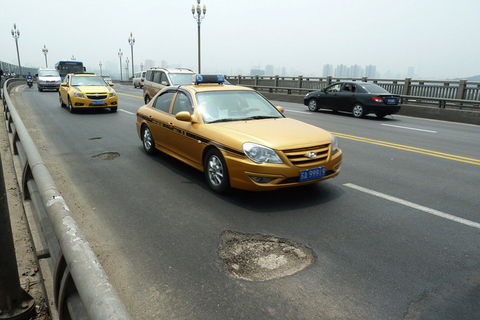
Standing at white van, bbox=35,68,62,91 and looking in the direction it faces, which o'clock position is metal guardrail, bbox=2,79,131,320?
The metal guardrail is roughly at 12 o'clock from the white van.

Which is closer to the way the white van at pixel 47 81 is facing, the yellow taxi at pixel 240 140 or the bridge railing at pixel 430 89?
the yellow taxi

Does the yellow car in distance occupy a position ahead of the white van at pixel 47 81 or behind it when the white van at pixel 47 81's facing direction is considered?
ahead

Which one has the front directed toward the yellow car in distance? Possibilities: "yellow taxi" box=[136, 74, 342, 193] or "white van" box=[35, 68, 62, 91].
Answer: the white van

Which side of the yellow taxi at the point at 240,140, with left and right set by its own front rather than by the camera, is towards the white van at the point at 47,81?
back

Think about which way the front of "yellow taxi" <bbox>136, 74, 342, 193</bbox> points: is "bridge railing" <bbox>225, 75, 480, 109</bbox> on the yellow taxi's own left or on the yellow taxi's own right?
on the yellow taxi's own left

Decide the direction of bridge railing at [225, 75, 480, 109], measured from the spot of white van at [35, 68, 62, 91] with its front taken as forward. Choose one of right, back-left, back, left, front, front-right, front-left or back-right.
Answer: front-left

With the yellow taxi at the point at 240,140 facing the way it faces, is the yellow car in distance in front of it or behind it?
behind

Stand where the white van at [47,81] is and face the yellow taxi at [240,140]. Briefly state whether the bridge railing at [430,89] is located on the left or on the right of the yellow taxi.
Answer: left

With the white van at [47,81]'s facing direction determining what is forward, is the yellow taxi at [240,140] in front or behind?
in front

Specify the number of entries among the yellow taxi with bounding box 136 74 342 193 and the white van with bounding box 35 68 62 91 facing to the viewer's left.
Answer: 0

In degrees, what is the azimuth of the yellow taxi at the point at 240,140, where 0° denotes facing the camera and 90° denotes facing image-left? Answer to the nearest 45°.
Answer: approximately 315°

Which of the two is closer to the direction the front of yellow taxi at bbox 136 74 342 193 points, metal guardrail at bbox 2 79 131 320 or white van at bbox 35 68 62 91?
the metal guardrail
